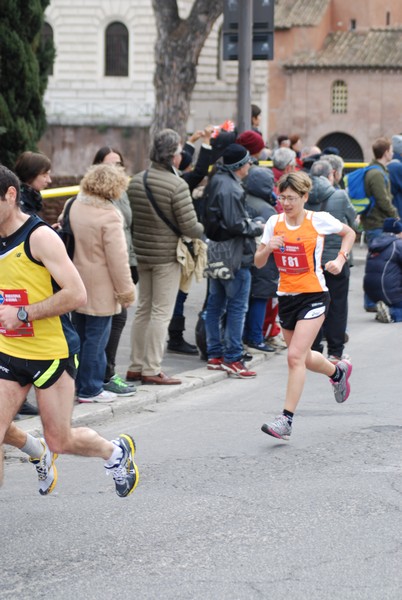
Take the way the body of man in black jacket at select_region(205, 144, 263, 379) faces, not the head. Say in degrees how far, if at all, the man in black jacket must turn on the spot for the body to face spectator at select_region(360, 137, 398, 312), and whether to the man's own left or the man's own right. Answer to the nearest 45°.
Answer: approximately 90° to the man's own left

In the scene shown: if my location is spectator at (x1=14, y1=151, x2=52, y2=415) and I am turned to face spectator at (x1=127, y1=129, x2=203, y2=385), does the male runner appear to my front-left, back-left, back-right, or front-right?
back-right

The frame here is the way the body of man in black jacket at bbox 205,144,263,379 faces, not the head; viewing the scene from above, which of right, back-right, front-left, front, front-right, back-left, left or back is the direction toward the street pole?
left

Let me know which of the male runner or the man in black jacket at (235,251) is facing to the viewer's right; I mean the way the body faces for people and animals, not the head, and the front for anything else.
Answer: the man in black jacket

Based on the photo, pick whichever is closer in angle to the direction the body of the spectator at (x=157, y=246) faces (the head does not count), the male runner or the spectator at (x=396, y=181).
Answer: the spectator
